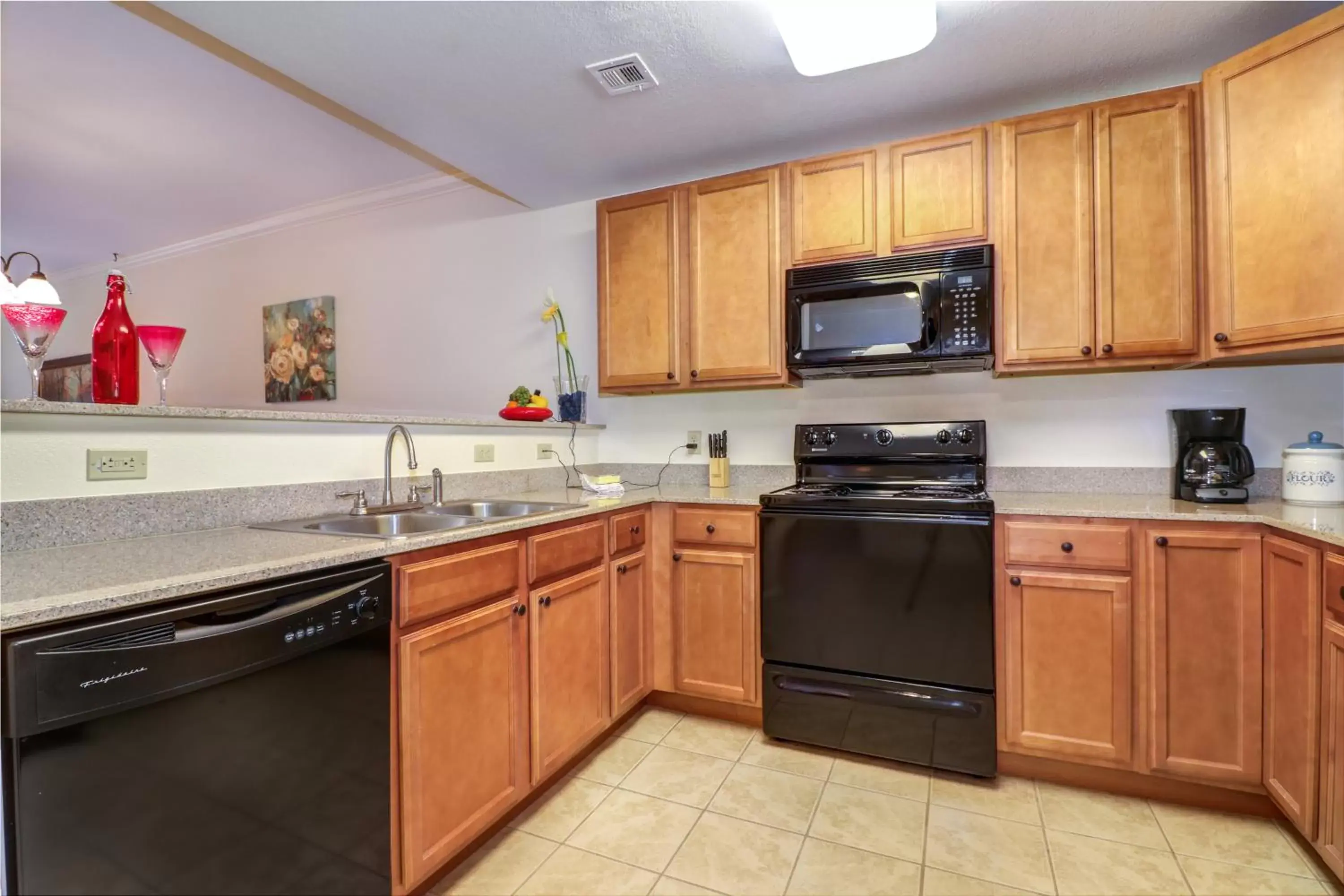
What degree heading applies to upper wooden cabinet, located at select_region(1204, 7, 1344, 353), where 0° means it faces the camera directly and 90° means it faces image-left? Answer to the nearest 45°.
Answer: approximately 45°

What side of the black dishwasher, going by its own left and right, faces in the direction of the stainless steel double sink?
left

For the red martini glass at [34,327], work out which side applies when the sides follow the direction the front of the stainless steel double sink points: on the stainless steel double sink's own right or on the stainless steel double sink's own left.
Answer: on the stainless steel double sink's own right

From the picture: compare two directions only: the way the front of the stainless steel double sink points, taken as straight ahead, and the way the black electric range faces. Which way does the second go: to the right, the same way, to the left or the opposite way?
to the right

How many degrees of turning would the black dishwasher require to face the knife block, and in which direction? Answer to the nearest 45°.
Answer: approximately 45° to its left

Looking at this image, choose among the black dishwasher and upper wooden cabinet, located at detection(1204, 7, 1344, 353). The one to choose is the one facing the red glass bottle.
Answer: the upper wooden cabinet

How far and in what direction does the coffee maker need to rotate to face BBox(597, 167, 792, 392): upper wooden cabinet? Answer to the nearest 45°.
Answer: approximately 45° to its right

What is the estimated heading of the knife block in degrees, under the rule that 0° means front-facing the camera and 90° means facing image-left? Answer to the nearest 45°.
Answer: approximately 0°

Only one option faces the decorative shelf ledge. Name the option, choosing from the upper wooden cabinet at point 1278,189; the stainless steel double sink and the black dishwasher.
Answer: the upper wooden cabinet
